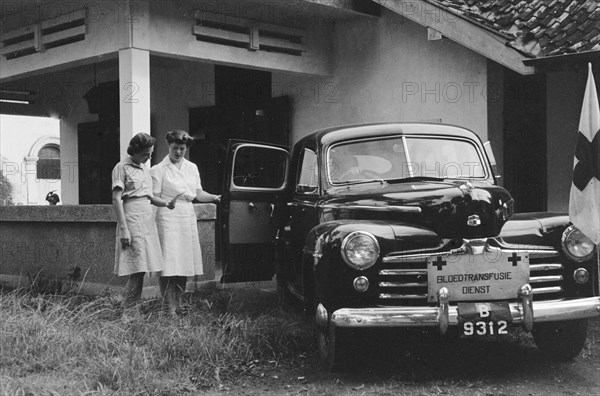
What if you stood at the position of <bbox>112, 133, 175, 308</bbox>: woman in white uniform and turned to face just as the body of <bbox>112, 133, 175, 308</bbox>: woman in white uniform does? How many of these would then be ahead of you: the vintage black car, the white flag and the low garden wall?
2

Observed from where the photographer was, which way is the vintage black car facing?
facing the viewer and to the right of the viewer

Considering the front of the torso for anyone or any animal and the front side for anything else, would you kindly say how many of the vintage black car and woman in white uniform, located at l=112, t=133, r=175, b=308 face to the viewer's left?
0

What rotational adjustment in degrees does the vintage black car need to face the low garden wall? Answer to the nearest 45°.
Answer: approximately 180°

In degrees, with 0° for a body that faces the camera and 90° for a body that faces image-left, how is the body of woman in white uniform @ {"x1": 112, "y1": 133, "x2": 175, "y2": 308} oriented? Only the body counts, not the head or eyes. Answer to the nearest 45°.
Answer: approximately 315°

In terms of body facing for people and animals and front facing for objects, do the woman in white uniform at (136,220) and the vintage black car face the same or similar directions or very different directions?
same or similar directions

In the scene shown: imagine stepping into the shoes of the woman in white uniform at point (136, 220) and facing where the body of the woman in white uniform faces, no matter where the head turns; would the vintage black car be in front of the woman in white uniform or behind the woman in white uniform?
in front

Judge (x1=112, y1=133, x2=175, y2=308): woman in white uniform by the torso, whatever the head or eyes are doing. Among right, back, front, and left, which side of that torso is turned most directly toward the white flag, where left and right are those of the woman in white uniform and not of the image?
front
